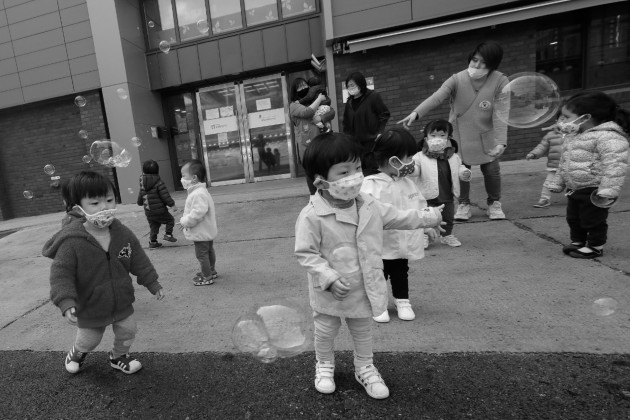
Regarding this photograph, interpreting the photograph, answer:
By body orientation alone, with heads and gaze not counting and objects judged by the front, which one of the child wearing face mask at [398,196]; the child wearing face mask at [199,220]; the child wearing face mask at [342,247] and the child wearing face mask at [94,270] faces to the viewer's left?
the child wearing face mask at [199,220]

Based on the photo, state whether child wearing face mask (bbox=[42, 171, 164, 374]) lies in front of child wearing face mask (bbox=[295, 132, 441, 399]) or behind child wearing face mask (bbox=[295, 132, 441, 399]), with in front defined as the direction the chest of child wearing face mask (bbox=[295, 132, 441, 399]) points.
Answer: behind

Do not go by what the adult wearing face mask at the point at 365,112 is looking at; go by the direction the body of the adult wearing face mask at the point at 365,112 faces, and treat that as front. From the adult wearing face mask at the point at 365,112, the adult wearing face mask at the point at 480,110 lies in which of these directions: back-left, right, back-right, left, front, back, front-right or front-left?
front-left

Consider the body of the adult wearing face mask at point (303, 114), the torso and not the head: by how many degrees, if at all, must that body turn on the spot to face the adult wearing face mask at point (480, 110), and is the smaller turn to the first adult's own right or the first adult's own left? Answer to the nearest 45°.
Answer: approximately 45° to the first adult's own left

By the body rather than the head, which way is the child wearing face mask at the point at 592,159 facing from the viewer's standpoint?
to the viewer's left

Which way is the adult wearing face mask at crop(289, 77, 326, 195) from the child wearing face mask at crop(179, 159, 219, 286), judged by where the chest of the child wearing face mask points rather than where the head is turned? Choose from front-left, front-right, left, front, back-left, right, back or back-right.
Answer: back-right

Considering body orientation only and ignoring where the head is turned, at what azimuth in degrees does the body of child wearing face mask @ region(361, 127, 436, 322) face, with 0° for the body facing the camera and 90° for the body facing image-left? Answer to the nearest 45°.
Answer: approximately 315°

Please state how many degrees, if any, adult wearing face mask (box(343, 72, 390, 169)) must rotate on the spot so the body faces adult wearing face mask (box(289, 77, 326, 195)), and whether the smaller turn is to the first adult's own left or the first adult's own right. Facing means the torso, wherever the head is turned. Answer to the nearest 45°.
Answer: approximately 90° to the first adult's own right

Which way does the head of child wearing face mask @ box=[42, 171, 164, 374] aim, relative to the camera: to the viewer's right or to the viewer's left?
to the viewer's right

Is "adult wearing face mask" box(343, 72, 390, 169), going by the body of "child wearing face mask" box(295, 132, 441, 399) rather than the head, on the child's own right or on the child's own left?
on the child's own left

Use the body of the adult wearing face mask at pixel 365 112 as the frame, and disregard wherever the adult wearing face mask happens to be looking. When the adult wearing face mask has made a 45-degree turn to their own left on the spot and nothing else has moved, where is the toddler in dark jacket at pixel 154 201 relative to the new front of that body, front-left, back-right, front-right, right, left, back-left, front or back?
right

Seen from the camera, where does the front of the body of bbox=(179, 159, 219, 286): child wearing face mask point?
to the viewer's left

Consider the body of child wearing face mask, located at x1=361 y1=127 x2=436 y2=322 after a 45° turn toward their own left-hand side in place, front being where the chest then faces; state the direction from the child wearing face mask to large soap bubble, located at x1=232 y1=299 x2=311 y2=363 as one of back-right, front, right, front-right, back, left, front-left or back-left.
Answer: back-right

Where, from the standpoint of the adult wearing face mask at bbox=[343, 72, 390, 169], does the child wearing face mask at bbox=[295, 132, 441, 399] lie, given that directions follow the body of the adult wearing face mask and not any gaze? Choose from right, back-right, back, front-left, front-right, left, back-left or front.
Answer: front-left

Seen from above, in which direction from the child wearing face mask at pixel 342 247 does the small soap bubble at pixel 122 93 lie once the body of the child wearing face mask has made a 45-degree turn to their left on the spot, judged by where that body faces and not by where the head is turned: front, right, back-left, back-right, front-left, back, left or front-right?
back-left
